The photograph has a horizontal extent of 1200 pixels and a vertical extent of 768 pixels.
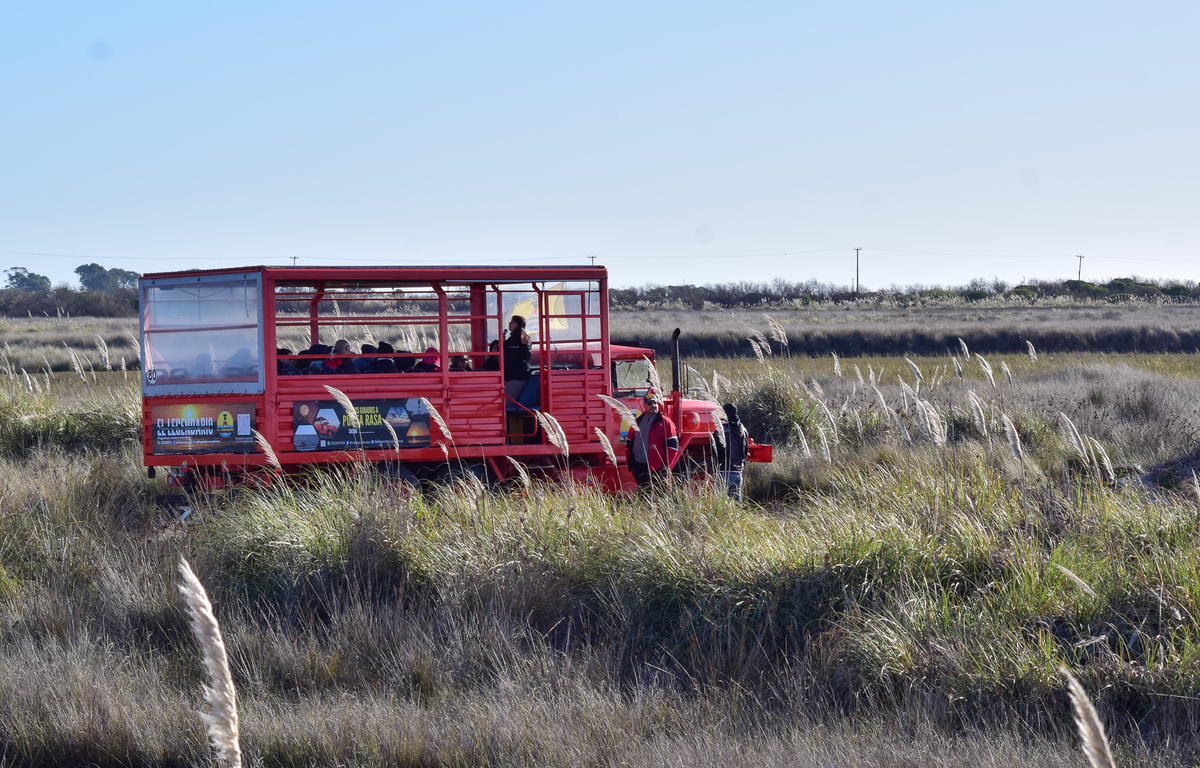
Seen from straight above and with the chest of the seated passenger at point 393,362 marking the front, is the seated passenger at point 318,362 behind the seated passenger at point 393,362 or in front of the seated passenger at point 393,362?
behind

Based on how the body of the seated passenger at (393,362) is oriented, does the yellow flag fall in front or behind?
in front

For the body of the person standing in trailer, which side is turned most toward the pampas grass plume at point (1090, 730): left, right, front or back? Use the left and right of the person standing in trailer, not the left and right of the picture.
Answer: left

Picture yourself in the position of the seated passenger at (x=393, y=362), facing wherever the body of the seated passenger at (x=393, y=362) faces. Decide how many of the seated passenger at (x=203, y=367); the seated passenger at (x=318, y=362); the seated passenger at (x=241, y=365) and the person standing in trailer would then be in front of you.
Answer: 1

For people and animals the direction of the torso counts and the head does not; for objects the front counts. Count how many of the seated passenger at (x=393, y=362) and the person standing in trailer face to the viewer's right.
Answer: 1

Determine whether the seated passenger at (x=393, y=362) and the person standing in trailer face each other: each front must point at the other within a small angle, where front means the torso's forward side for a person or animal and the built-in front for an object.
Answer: yes

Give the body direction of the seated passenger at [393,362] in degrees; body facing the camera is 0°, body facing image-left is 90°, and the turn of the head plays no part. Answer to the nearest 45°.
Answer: approximately 270°

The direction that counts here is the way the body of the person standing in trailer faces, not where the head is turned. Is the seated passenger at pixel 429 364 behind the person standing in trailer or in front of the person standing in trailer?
in front

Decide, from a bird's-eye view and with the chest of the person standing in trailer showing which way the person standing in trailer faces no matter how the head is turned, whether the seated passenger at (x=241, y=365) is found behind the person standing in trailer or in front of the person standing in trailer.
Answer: in front

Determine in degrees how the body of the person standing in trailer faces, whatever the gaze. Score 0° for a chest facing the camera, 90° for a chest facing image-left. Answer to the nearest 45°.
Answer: approximately 90°

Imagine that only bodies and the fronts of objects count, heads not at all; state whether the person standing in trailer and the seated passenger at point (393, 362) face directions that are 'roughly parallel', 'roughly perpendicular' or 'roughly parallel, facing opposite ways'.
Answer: roughly parallel, facing opposite ways

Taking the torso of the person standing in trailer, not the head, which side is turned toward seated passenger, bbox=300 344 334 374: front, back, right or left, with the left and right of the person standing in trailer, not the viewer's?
front

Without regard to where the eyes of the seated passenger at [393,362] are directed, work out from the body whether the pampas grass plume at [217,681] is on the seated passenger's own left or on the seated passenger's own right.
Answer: on the seated passenger's own right

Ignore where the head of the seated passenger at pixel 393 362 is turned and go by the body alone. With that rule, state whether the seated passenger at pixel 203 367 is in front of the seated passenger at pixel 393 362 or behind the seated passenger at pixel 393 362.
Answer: behind

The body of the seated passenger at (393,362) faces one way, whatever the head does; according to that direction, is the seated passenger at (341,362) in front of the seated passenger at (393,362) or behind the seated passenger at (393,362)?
behind
